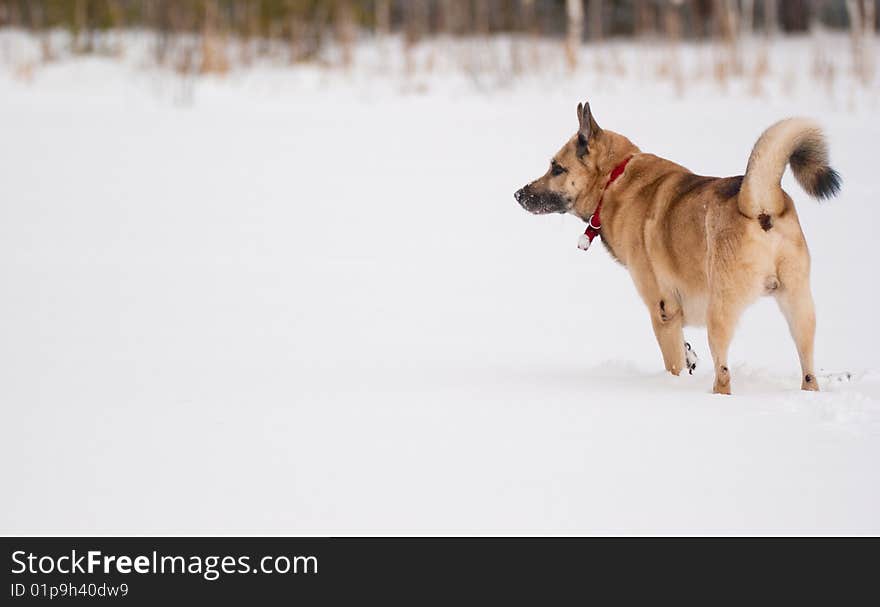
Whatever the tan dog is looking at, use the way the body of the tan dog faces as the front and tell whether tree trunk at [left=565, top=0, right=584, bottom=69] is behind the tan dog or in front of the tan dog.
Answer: in front

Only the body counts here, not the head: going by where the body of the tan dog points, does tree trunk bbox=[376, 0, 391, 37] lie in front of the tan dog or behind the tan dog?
in front

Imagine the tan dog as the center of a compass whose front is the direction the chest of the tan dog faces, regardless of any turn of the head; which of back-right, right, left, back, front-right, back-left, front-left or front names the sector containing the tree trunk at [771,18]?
front-right

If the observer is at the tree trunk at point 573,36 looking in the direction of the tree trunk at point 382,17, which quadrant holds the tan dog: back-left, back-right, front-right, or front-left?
back-left

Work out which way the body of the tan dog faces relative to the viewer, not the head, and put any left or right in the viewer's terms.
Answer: facing away from the viewer and to the left of the viewer

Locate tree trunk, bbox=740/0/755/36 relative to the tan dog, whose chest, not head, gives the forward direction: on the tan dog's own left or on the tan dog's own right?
on the tan dog's own right

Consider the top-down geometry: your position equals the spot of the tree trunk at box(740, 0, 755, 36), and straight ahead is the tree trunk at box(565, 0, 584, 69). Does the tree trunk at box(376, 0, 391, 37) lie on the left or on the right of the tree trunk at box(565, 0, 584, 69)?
right
